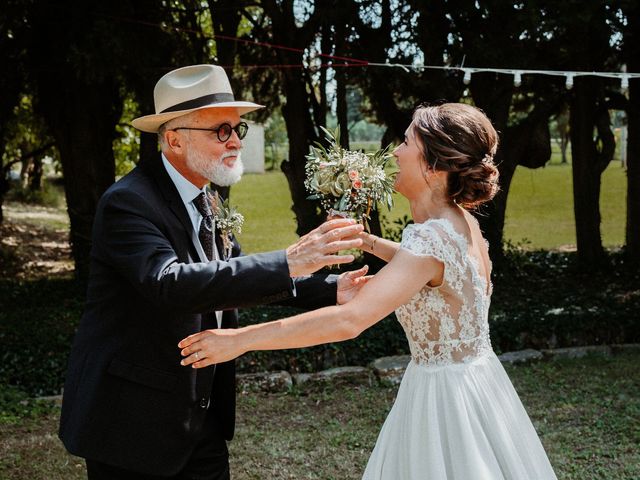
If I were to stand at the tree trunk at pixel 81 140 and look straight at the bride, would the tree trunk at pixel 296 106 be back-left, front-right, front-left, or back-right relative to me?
front-left

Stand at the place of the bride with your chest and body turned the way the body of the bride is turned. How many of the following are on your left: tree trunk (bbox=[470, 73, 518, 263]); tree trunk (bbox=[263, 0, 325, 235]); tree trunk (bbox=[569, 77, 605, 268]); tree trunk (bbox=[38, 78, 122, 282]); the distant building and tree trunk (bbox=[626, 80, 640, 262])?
0

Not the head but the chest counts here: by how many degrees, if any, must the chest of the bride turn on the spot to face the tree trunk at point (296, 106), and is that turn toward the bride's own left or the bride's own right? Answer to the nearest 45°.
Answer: approximately 90° to the bride's own right

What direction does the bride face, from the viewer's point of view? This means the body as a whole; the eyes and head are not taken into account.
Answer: to the viewer's left

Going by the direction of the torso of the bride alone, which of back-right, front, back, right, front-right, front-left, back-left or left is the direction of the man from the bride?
front

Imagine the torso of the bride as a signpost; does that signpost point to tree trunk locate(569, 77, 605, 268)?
no

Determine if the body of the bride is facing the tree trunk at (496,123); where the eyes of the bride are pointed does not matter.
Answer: no

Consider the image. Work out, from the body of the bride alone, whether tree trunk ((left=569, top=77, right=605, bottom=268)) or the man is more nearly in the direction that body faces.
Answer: the man

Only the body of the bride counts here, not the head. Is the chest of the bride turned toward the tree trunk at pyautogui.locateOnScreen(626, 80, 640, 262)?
no

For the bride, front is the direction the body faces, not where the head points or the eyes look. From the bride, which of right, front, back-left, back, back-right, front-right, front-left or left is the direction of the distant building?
right
